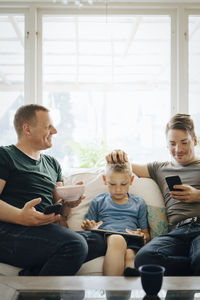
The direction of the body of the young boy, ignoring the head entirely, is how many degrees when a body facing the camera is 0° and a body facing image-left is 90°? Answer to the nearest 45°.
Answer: approximately 0°

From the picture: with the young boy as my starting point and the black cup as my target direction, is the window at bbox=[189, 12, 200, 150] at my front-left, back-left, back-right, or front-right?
back-left

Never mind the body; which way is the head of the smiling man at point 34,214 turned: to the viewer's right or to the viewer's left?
to the viewer's right

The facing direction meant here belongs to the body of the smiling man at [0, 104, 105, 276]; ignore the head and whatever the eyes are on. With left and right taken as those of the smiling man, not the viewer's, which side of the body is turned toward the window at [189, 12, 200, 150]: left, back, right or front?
left

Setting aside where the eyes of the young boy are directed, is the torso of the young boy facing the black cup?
yes

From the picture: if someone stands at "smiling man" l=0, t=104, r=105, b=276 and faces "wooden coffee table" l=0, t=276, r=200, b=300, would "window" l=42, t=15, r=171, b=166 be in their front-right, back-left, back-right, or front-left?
back-left

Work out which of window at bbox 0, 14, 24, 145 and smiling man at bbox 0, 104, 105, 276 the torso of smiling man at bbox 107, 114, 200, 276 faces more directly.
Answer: the smiling man
